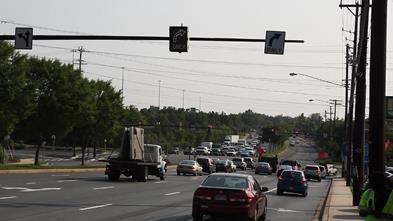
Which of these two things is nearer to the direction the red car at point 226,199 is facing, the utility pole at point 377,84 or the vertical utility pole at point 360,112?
the vertical utility pole

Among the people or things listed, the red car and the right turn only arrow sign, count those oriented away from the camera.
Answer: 1

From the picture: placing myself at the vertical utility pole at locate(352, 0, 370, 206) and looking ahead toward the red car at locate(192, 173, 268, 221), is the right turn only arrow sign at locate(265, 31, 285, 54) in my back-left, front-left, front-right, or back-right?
front-right

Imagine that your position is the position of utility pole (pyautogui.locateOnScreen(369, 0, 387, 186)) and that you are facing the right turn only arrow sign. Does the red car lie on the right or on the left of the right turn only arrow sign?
left

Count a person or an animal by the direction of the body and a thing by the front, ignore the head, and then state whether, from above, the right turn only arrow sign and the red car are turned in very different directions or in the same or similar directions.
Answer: very different directions

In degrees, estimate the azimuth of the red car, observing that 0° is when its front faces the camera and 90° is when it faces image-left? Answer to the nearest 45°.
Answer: approximately 180°

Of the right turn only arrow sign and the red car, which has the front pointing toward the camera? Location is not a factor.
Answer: the right turn only arrow sign

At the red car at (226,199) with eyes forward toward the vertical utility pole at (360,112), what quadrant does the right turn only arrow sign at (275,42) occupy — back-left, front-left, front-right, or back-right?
front-left

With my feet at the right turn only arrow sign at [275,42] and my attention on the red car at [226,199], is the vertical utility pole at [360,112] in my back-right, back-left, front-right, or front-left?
front-left

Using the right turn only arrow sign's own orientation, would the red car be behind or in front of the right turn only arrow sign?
in front

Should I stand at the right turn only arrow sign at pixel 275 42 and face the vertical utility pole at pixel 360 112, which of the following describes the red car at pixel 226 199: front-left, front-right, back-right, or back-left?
back-right

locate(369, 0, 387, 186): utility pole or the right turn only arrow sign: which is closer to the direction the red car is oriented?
the right turn only arrow sign

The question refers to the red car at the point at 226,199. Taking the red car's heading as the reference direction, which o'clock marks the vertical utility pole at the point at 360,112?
The vertical utility pole is roughly at 1 o'clock from the red car.

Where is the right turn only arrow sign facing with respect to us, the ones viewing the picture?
facing the viewer

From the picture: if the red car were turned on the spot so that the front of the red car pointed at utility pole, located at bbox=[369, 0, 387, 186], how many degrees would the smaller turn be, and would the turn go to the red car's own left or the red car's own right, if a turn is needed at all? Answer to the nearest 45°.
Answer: approximately 135° to the red car's own right
